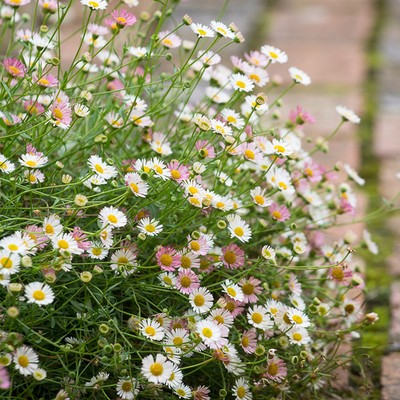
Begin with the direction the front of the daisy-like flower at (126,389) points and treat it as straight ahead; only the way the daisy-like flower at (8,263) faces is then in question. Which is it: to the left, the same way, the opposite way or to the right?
the same way

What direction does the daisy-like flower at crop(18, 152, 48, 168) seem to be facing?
toward the camera

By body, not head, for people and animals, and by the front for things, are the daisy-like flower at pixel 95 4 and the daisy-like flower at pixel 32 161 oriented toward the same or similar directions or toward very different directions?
same or similar directions

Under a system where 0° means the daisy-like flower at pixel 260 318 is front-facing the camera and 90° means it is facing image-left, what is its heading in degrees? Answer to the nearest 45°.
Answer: approximately 45°

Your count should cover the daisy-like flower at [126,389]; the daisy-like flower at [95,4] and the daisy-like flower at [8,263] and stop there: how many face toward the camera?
3

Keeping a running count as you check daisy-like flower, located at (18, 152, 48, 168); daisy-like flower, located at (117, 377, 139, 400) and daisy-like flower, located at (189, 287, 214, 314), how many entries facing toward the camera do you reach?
3

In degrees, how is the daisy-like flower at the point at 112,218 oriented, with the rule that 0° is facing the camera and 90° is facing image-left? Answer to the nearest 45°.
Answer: approximately 0°

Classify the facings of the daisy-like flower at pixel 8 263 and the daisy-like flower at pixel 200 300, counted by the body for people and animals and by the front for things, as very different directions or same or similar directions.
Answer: same or similar directions

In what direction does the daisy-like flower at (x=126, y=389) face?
toward the camera

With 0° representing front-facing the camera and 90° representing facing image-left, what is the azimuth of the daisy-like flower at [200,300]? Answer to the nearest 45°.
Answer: approximately 0°
